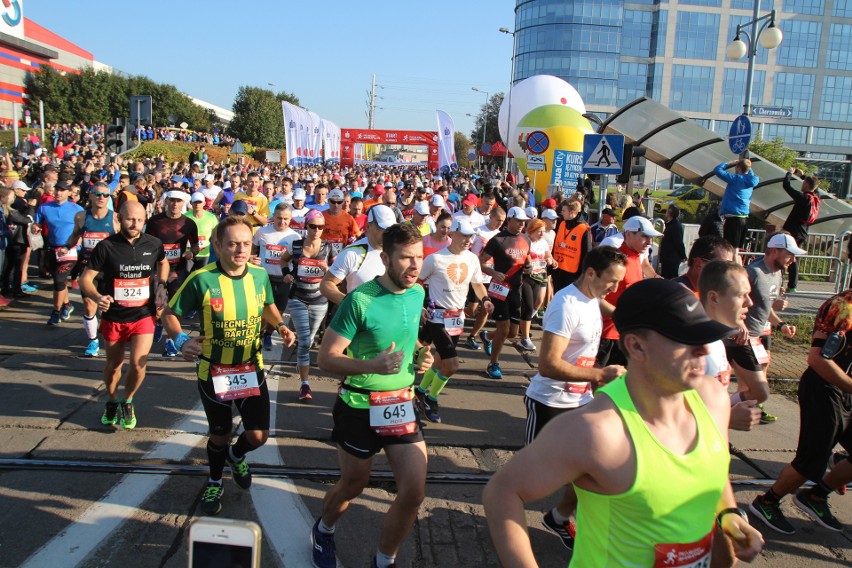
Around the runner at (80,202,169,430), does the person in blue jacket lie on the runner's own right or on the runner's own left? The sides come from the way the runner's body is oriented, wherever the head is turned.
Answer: on the runner's own left

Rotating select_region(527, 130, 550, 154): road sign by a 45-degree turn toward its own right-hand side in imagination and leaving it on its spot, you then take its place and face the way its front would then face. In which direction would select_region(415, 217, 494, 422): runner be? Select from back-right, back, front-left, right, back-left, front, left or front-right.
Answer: front-left

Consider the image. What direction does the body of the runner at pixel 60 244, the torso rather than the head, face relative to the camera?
toward the camera

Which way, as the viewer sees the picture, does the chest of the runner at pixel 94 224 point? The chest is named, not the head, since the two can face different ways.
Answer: toward the camera

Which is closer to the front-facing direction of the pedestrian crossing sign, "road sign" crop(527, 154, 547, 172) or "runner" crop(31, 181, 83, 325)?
the runner

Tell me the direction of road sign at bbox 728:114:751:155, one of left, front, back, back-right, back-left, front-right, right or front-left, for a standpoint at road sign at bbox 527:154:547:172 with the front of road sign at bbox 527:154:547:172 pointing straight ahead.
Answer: front-left

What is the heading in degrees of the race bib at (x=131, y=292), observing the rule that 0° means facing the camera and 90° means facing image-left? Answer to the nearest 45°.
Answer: approximately 0°

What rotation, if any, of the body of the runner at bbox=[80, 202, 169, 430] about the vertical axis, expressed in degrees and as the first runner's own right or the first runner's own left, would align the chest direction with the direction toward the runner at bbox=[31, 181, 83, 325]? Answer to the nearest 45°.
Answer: approximately 180°

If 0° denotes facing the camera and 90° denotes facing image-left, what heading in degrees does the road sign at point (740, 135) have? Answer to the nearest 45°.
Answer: approximately 45°

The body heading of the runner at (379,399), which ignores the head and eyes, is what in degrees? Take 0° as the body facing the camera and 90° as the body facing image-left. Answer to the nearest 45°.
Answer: approximately 315°

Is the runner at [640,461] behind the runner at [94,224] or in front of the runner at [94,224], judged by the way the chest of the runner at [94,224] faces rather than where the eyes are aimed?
in front
